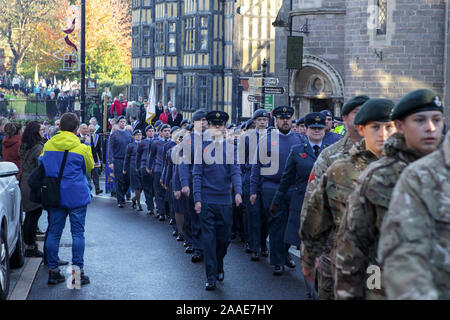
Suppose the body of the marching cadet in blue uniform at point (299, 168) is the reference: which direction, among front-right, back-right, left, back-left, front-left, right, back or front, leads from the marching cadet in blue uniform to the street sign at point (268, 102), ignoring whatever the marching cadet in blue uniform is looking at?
back

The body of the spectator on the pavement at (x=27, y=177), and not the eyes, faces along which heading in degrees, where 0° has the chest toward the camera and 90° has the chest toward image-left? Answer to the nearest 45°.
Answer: approximately 270°

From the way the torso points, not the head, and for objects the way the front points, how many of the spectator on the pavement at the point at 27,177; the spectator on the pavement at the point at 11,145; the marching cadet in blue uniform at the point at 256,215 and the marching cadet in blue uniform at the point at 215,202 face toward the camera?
2

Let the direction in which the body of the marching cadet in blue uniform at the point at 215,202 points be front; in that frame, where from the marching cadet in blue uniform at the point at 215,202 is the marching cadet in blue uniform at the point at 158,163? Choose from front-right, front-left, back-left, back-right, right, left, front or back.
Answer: back

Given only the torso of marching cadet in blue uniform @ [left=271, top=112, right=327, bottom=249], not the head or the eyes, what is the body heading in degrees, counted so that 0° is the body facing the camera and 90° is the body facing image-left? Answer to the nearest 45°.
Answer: approximately 0°

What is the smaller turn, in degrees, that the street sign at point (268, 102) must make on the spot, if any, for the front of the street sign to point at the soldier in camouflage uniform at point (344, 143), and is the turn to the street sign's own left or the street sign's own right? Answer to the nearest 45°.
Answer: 0° — it already faces them

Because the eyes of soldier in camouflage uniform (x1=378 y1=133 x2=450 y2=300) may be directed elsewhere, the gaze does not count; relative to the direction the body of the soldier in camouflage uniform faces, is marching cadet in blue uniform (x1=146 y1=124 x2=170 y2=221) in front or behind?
behind

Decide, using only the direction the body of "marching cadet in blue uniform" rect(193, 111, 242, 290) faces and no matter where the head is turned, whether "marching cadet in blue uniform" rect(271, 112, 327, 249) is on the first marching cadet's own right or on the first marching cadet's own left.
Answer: on the first marching cadet's own left

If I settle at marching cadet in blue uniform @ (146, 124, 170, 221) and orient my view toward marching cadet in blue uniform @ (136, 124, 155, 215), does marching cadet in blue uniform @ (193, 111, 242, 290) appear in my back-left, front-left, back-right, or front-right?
back-left

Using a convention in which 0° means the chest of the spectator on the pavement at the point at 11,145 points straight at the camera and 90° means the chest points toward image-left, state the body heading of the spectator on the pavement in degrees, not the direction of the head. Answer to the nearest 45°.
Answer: approximately 225°

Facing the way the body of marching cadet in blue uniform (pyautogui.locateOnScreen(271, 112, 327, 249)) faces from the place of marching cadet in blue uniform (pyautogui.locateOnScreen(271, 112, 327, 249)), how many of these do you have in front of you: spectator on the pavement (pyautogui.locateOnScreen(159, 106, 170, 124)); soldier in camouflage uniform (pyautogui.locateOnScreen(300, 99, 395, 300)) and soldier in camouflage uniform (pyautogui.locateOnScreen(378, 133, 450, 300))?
2
